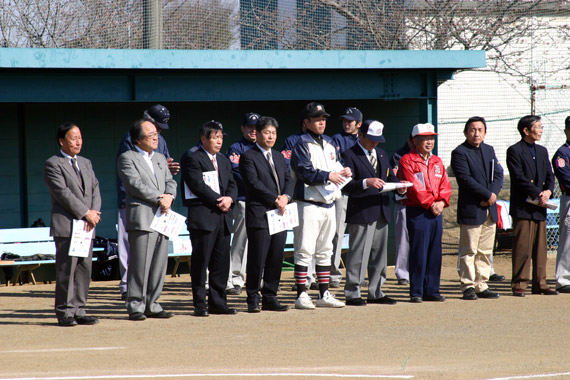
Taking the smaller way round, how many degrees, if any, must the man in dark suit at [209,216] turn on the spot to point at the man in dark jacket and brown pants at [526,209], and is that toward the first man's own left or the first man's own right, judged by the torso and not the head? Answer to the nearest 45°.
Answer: approximately 45° to the first man's own left

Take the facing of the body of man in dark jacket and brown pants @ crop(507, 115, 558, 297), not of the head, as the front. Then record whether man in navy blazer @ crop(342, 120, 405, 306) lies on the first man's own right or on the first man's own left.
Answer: on the first man's own right

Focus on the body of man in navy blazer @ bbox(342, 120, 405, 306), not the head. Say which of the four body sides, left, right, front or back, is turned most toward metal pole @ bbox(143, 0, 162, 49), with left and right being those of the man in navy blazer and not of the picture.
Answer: back

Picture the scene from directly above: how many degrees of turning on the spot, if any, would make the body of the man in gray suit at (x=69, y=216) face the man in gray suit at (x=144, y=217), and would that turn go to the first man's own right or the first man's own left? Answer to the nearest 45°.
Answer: approximately 45° to the first man's own left

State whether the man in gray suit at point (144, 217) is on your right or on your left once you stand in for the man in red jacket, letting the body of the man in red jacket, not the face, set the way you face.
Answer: on your right

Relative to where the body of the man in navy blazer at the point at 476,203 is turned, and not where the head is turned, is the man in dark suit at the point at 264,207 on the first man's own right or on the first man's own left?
on the first man's own right

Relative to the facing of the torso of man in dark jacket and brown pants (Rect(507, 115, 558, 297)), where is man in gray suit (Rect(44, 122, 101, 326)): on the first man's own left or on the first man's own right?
on the first man's own right

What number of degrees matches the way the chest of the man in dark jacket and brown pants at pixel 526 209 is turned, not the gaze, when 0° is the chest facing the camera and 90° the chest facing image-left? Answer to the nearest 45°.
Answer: approximately 315°

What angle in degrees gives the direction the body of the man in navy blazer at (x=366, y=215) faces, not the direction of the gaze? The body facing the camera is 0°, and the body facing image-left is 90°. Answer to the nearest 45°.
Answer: approximately 315°

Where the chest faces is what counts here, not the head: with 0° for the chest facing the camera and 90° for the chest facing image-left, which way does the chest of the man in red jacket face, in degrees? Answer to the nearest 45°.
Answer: approximately 315°

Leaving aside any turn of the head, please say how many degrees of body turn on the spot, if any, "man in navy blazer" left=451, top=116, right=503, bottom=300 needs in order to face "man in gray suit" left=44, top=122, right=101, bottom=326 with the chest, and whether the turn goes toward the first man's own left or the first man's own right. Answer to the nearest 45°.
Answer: approximately 90° to the first man's own right
